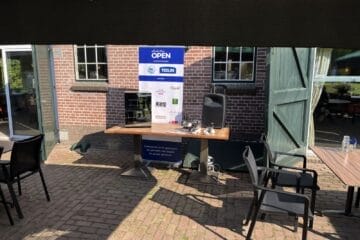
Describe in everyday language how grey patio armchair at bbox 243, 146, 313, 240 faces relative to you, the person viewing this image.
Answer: facing to the right of the viewer

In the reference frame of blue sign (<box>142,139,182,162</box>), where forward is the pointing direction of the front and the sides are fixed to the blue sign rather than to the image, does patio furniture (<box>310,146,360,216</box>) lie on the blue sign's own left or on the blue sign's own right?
on the blue sign's own left

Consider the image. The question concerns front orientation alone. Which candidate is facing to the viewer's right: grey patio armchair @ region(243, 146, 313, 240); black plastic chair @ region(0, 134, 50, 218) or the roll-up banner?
grey patio armchair @ region(243, 146, 313, 240)

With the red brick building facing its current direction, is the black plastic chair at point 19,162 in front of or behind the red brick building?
in front

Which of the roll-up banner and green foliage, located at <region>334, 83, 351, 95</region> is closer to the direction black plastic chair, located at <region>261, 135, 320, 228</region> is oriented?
the green foliage

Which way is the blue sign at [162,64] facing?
toward the camera

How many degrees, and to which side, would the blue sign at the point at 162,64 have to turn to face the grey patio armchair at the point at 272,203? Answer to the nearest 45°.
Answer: approximately 45° to its left

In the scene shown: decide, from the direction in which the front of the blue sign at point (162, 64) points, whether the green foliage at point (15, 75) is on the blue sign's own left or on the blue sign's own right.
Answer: on the blue sign's own right

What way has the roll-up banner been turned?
toward the camera

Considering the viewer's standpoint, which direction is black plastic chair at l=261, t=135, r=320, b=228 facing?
facing to the right of the viewer
